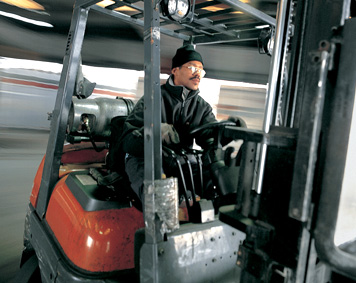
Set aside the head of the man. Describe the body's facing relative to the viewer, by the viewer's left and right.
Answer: facing the viewer and to the right of the viewer
